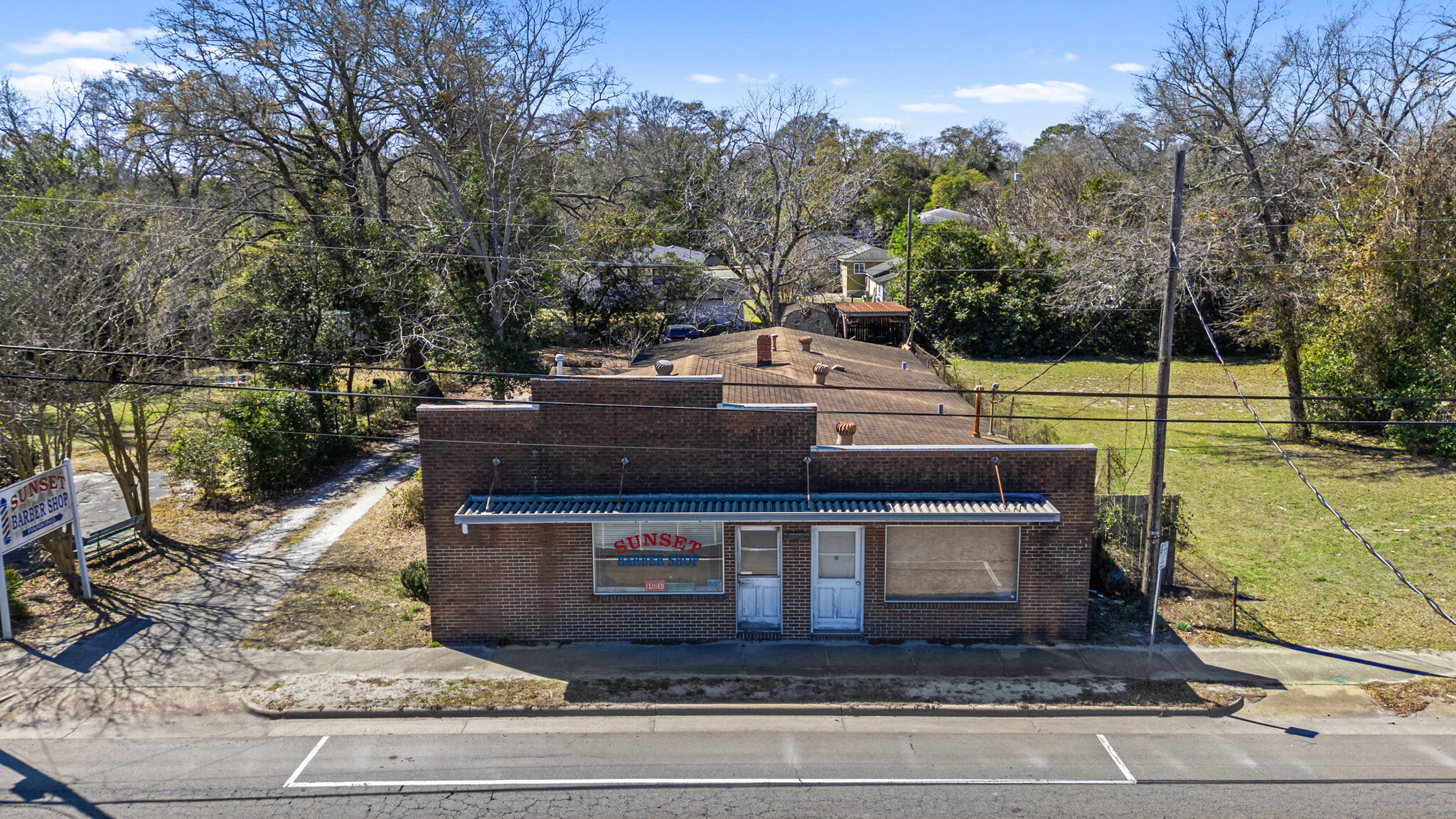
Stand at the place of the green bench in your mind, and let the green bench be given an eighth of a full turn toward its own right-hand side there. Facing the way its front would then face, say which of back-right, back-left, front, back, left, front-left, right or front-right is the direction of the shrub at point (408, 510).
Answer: left

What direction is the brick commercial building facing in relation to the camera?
toward the camera

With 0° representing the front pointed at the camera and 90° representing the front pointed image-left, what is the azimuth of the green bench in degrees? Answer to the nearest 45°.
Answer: approximately 315°

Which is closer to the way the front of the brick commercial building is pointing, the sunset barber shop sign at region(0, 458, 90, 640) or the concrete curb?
the concrete curb

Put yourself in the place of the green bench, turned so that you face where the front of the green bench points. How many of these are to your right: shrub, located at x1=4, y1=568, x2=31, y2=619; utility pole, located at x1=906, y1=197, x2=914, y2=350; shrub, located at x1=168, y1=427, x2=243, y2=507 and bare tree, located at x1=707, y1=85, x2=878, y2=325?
1

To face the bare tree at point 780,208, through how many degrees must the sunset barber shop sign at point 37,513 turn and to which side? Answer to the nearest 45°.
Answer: approximately 90° to its left

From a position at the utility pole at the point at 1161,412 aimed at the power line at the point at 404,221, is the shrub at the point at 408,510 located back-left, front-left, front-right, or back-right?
front-left

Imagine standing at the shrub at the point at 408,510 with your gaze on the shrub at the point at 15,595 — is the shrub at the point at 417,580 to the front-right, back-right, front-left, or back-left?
front-left

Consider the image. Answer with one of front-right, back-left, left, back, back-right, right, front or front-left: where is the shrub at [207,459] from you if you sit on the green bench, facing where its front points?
left

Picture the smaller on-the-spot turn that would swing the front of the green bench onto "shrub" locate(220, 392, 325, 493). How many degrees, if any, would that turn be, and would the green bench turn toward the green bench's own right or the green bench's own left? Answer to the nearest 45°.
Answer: approximately 90° to the green bench's own left

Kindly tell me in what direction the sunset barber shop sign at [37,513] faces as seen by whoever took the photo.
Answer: facing the viewer and to the right of the viewer

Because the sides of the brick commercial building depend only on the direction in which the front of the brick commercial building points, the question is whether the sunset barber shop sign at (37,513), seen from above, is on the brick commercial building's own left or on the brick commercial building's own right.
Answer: on the brick commercial building's own right

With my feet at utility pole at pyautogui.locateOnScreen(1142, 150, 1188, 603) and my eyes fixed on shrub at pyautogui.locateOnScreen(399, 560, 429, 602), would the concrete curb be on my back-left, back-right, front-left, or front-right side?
front-left

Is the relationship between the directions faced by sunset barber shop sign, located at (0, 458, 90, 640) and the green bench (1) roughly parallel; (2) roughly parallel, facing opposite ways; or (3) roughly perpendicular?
roughly parallel

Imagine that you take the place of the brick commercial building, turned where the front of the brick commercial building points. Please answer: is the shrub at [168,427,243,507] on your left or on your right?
on your right

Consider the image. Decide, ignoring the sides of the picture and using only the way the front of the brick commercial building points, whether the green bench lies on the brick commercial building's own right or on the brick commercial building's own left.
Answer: on the brick commercial building's own right
